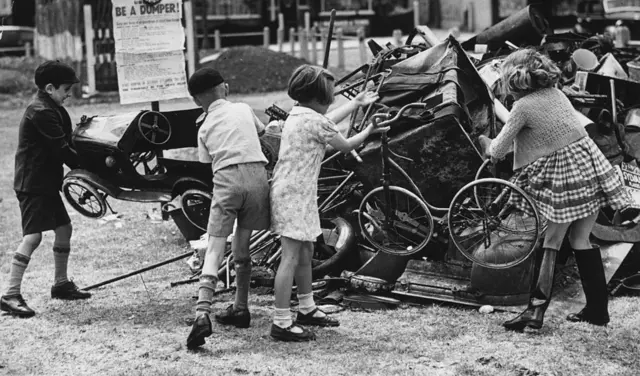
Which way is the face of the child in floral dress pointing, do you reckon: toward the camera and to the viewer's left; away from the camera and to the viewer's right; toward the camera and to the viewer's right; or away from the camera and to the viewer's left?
away from the camera and to the viewer's right

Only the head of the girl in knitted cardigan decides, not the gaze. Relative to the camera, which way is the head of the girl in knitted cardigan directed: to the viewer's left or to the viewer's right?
to the viewer's left

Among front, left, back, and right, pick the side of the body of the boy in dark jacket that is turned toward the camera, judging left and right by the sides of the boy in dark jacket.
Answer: right

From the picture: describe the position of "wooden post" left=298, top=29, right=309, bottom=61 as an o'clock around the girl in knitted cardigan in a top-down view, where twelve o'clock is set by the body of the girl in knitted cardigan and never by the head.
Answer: The wooden post is roughly at 1 o'clock from the girl in knitted cardigan.

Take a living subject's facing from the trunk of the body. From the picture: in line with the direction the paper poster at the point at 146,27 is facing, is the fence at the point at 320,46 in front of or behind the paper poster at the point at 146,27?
behind

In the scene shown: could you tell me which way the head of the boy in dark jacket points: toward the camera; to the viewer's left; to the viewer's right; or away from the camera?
to the viewer's right

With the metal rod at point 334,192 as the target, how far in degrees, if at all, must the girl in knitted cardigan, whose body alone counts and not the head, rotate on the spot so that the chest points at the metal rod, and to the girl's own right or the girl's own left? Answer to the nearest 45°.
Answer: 0° — they already face it
